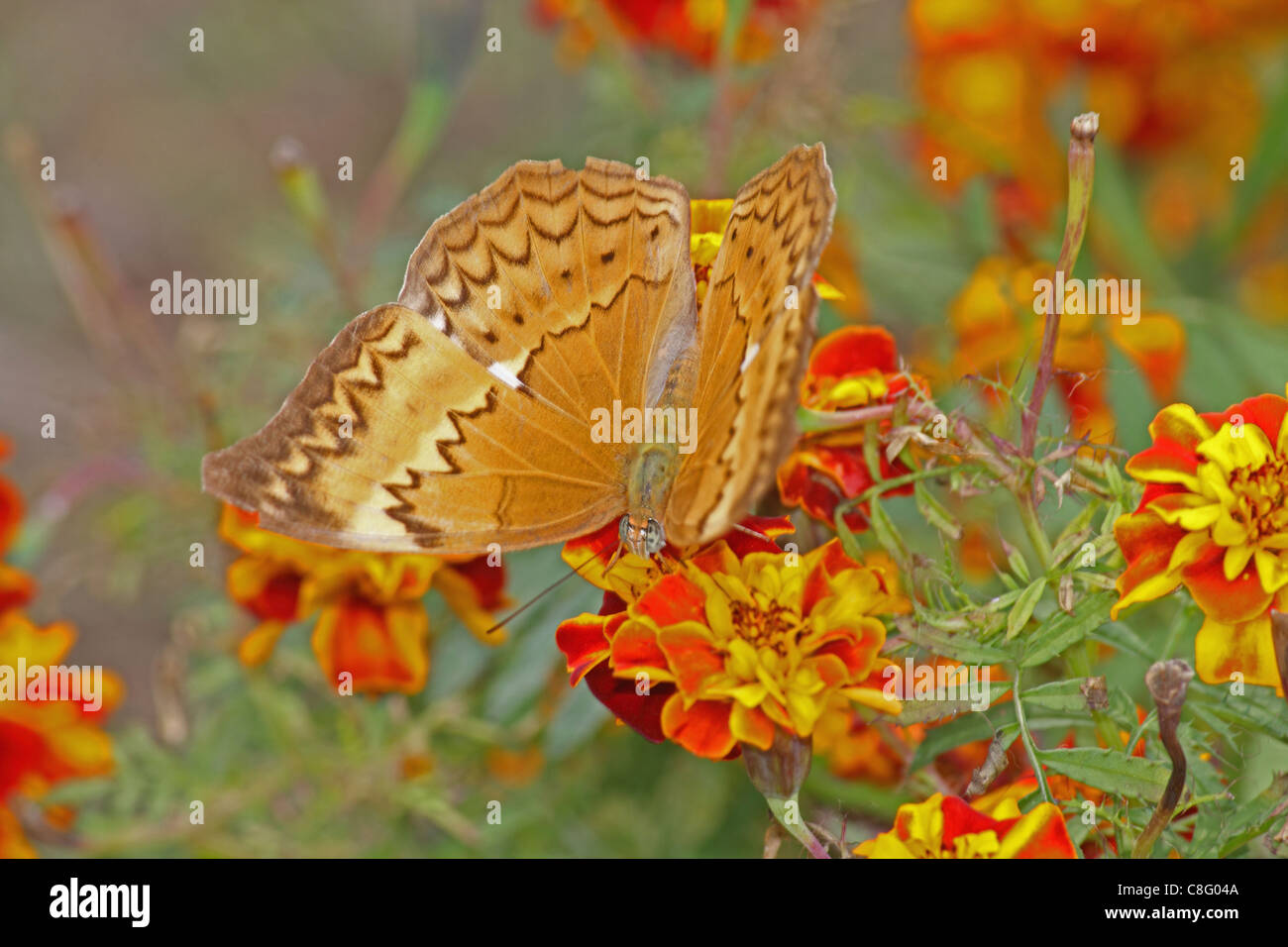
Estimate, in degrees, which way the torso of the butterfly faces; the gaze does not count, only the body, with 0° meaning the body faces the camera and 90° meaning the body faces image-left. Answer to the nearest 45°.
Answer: approximately 0°

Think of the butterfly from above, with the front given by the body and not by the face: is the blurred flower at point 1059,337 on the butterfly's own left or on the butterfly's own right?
on the butterfly's own left
